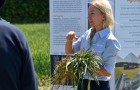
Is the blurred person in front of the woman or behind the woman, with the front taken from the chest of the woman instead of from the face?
in front

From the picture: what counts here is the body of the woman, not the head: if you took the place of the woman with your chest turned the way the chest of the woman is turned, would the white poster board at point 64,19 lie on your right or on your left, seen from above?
on your right

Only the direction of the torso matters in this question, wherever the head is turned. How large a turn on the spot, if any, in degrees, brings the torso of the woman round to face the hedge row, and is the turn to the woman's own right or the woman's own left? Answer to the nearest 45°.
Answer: approximately 135° to the woman's own right

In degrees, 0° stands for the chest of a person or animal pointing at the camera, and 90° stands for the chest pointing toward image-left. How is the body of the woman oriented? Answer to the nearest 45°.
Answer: approximately 45°
